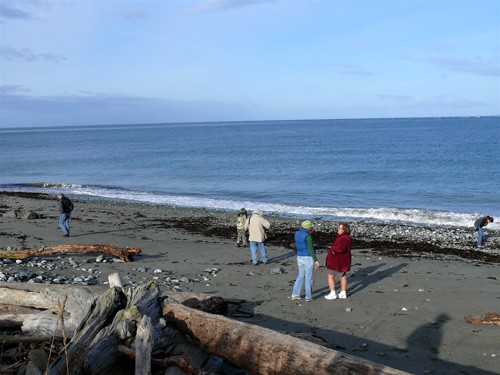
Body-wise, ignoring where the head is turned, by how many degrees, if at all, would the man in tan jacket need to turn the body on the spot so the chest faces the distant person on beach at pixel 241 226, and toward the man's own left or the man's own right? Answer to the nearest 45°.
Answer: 0° — they already face them

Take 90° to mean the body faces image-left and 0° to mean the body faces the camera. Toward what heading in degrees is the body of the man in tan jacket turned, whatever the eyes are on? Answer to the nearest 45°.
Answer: approximately 180°

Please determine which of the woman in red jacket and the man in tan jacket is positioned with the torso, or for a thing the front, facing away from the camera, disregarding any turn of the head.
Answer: the man in tan jacket

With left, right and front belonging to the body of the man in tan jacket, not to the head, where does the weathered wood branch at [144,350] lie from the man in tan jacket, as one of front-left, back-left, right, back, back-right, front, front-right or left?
back

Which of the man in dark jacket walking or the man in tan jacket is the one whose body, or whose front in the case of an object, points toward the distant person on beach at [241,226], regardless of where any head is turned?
the man in tan jacket

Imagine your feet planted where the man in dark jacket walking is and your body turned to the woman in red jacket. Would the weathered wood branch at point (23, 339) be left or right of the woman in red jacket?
right

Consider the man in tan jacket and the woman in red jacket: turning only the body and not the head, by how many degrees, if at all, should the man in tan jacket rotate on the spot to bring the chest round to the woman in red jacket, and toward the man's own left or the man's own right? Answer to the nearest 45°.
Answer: approximately 135° to the man's own right

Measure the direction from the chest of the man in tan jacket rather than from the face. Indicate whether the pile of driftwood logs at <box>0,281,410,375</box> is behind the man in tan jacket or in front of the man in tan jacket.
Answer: behind
